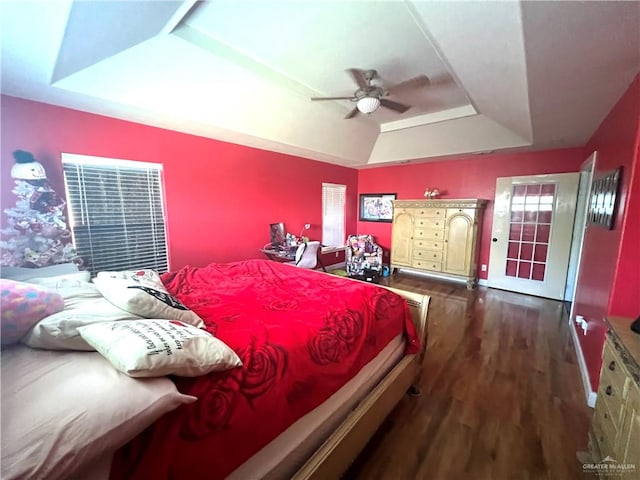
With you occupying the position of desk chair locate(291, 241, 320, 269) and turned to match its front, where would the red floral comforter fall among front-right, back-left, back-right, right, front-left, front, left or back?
back-left

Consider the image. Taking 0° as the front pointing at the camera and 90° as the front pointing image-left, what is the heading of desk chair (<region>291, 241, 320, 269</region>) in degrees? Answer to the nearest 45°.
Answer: approximately 135°

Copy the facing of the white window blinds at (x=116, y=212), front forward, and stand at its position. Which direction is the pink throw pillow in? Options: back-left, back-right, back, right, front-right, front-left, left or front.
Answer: front-right

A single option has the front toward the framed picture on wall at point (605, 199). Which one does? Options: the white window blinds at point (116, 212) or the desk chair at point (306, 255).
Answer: the white window blinds

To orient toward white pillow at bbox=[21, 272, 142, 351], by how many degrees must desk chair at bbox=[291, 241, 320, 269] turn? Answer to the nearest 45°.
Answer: approximately 135° to its left

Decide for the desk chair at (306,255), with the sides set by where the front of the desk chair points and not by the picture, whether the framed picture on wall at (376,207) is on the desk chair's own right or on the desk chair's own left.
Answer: on the desk chair's own right

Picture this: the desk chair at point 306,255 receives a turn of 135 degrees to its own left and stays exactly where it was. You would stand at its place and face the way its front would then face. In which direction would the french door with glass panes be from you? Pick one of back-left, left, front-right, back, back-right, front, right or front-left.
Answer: left

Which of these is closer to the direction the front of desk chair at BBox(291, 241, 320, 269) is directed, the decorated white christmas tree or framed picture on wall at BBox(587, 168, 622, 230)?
the decorated white christmas tree

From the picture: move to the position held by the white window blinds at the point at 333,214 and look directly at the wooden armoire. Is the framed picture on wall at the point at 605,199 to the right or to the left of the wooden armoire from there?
right

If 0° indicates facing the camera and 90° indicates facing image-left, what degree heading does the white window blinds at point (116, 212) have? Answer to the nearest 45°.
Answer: approximately 315°

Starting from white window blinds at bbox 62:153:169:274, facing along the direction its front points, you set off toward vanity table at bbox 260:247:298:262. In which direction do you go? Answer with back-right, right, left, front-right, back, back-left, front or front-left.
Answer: front-left
